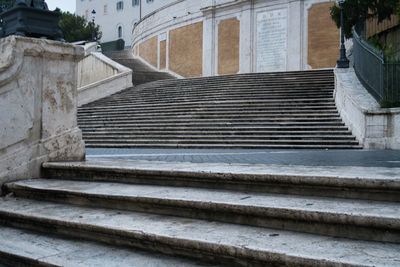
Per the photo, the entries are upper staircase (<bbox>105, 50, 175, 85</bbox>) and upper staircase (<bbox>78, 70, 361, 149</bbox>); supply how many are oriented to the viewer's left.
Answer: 0

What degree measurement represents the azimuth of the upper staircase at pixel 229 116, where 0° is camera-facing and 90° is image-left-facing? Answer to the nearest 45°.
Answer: approximately 0°

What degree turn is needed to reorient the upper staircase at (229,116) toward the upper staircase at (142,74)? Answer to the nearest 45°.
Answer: approximately 180°

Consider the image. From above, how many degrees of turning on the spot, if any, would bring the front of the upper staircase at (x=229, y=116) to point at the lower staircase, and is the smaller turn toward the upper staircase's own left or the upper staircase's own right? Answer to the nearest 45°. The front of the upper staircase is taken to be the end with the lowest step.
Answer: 0° — it already faces it

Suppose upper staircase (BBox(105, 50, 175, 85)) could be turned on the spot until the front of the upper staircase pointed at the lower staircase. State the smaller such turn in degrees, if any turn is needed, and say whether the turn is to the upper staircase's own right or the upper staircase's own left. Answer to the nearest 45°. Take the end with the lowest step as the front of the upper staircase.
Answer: approximately 45° to the upper staircase's own right

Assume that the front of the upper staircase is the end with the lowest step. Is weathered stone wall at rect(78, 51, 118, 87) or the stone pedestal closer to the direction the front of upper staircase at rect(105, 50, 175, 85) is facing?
the stone pedestal

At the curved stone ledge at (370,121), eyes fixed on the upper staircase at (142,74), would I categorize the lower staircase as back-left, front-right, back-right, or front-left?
back-left

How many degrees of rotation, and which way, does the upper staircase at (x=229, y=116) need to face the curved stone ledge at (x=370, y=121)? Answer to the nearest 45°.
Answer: approximately 45° to its left

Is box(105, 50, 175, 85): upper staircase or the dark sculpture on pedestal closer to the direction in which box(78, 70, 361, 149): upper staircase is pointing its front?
the dark sculpture on pedestal

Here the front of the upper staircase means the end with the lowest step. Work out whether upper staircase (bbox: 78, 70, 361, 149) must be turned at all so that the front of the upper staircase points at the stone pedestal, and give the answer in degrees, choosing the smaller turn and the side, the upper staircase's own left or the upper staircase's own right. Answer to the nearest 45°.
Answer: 0° — it already faces it

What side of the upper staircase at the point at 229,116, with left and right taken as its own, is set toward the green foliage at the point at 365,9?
left

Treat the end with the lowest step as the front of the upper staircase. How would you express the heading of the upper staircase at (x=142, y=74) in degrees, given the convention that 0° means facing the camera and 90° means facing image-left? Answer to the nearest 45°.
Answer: approximately 315°

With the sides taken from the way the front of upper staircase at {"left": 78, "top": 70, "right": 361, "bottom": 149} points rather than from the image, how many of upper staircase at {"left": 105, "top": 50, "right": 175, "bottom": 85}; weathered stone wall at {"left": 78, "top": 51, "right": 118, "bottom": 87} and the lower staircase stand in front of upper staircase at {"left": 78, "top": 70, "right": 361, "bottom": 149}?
1
